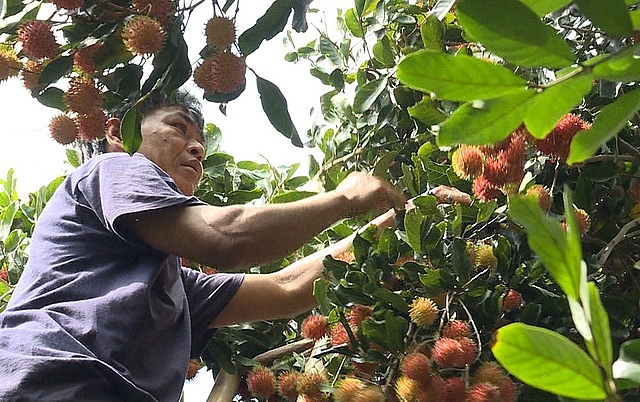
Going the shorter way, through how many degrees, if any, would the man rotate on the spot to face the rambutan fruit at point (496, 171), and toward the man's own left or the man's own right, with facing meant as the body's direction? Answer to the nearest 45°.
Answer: approximately 45° to the man's own right

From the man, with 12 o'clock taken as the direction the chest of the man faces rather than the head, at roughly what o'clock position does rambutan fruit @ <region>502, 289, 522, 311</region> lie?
The rambutan fruit is roughly at 1 o'clock from the man.

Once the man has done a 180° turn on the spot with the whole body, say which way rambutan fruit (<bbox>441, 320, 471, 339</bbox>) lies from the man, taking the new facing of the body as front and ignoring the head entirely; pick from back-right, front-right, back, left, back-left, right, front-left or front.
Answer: back-left

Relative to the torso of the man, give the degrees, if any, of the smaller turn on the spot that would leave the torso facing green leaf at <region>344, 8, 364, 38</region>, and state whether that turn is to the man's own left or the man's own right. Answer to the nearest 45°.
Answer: approximately 45° to the man's own left

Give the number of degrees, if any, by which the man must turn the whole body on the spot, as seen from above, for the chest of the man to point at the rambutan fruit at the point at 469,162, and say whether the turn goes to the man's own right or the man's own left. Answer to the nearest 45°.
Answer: approximately 45° to the man's own right

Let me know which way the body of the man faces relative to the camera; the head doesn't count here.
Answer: to the viewer's right

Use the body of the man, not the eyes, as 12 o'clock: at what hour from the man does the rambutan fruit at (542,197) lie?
The rambutan fruit is roughly at 1 o'clock from the man.
